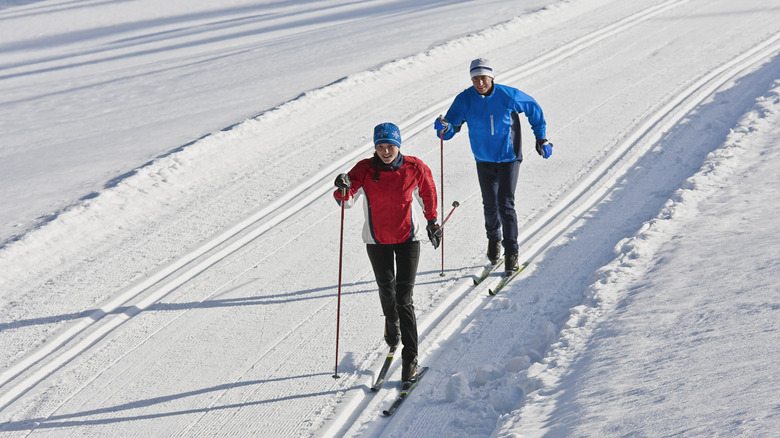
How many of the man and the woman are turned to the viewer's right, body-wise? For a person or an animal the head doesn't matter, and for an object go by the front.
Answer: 0

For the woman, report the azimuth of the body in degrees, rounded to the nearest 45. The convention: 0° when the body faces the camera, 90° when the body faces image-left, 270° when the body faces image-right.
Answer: approximately 0°

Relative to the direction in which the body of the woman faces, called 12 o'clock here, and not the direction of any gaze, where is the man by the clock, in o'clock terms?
The man is roughly at 7 o'clock from the woman.

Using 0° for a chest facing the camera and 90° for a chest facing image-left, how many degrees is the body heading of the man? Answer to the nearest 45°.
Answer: approximately 45°

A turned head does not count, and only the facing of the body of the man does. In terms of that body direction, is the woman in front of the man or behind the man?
in front
